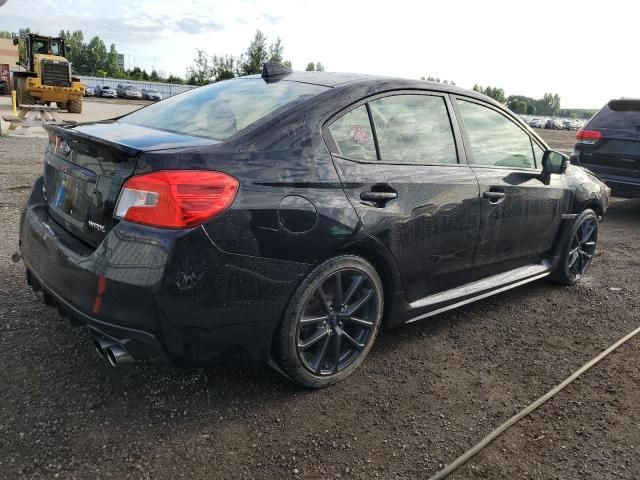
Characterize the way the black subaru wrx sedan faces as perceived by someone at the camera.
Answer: facing away from the viewer and to the right of the viewer

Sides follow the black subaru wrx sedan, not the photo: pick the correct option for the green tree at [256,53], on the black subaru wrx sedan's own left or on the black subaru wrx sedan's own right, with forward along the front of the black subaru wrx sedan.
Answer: on the black subaru wrx sedan's own left

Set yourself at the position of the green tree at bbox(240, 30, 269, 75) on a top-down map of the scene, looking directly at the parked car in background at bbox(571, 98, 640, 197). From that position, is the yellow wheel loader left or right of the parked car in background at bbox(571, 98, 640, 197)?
right

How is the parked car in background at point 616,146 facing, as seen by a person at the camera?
facing away from the viewer and to the right of the viewer
